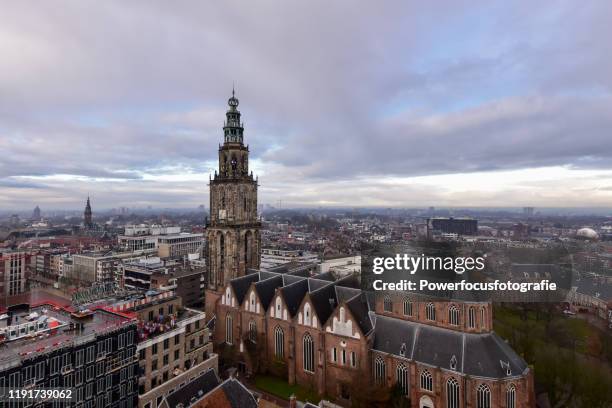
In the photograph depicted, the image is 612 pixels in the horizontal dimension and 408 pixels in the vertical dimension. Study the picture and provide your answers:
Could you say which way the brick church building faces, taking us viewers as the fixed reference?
facing away from the viewer and to the left of the viewer

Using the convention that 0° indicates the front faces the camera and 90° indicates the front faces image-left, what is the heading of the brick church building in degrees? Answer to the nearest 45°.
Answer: approximately 135°
